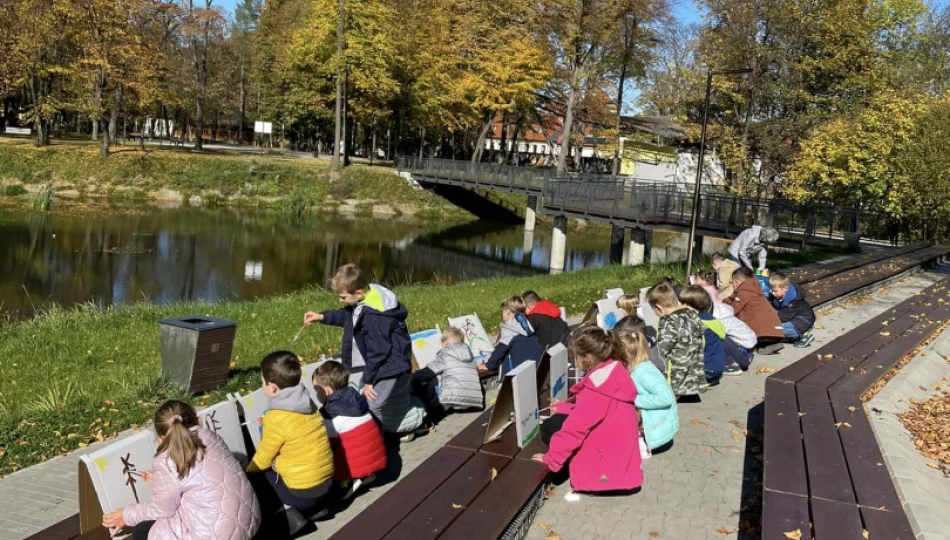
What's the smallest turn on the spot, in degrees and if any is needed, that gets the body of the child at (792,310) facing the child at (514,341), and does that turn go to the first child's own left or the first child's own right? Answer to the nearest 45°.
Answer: approximately 45° to the first child's own left

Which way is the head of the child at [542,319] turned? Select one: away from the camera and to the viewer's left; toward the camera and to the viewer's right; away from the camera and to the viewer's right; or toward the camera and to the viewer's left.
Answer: away from the camera and to the viewer's left

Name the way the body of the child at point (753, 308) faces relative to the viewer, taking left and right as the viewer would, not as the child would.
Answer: facing to the left of the viewer

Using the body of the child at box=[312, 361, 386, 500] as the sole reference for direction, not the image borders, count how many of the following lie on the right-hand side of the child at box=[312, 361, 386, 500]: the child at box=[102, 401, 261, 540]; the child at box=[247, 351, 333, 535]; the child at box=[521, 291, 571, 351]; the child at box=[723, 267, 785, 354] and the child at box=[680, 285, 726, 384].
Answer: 3

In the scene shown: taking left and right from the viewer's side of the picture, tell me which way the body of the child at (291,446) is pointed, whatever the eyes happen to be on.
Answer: facing away from the viewer and to the left of the viewer

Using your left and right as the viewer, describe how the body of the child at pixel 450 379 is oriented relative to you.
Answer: facing away from the viewer and to the left of the viewer

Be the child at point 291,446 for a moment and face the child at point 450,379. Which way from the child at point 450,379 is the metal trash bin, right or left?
left

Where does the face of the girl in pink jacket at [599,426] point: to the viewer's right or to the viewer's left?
to the viewer's left

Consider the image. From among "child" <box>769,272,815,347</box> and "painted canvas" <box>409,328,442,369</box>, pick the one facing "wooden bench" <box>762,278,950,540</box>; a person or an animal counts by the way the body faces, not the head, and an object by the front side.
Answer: the painted canvas

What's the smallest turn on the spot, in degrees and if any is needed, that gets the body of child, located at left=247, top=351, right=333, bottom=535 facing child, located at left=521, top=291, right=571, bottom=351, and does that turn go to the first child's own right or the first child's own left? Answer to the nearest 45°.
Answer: approximately 90° to the first child's own right

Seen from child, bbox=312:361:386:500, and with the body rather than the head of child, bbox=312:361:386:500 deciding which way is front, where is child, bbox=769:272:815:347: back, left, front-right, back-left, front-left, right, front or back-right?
right

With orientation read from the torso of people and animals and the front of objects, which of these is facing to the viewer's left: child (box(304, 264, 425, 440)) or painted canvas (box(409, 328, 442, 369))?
the child

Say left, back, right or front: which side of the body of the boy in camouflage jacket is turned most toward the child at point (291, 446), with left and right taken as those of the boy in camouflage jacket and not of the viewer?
left
